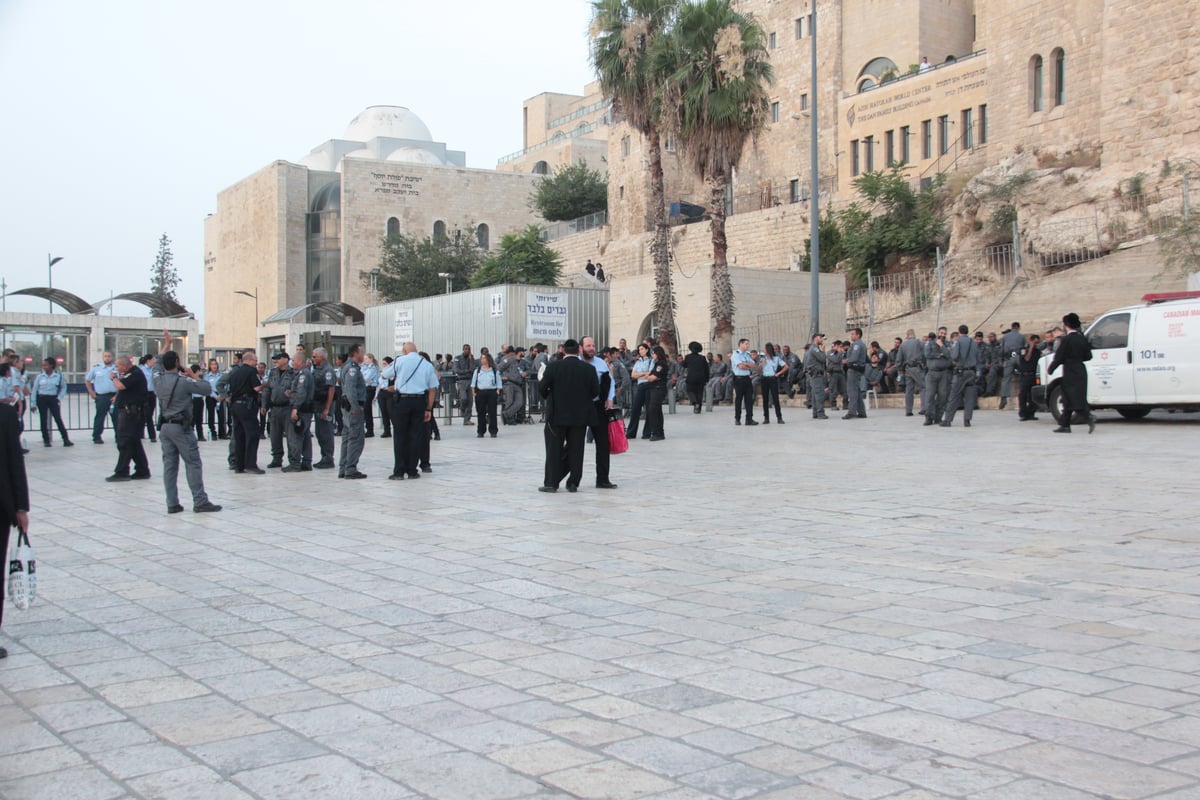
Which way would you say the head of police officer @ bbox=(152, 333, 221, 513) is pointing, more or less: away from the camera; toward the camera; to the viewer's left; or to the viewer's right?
away from the camera

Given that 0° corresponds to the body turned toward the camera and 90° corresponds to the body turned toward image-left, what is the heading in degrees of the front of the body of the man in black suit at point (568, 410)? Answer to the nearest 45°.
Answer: approximately 180°

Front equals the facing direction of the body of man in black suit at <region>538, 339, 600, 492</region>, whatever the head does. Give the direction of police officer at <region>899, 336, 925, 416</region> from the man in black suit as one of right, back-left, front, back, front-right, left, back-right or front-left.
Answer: front-right

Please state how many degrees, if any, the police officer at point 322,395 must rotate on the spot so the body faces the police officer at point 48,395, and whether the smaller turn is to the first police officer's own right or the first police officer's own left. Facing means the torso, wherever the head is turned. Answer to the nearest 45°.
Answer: approximately 45° to the first police officer's own right

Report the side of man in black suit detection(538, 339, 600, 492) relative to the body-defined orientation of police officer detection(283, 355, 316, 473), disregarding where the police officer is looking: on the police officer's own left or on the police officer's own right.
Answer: on the police officer's own left

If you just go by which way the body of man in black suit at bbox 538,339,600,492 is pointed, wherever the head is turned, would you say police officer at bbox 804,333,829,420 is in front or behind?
in front

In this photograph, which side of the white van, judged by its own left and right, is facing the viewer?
left

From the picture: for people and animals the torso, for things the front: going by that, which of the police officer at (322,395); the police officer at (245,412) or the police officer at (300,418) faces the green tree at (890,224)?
the police officer at (245,412)

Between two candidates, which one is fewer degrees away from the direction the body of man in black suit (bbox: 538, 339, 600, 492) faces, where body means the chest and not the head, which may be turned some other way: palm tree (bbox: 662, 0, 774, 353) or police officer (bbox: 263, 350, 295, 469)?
the palm tree

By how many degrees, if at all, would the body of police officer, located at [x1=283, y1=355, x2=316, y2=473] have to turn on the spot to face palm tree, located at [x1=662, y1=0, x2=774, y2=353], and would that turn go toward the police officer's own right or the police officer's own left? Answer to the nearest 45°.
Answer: approximately 135° to the police officer's own right

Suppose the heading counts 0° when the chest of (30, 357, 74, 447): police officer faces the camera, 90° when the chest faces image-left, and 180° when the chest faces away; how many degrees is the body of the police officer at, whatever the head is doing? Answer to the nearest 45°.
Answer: approximately 0°

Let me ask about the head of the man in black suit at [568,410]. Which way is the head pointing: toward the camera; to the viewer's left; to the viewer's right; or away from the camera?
away from the camera

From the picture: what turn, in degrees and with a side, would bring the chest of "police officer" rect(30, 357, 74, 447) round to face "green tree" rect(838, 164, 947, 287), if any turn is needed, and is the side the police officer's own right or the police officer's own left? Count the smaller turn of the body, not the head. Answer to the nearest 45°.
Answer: approximately 90° to the police officer's own left

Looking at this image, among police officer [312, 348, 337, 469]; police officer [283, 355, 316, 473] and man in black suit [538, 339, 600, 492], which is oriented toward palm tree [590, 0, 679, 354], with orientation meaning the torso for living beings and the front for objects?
the man in black suit

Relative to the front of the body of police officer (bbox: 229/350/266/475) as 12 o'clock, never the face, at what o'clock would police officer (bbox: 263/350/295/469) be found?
police officer (bbox: 263/350/295/469) is roughly at 12 o'clock from police officer (bbox: 229/350/266/475).

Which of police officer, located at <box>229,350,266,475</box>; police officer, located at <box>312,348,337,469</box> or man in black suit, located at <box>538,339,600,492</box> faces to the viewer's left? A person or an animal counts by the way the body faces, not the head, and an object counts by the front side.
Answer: police officer, located at <box>312,348,337,469</box>
